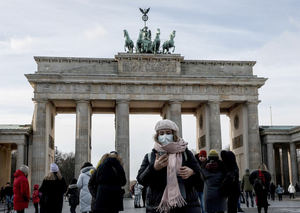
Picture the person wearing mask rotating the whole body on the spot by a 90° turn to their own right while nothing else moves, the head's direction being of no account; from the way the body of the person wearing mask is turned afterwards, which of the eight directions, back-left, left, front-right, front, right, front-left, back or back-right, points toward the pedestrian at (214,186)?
right

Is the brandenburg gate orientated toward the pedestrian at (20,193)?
yes

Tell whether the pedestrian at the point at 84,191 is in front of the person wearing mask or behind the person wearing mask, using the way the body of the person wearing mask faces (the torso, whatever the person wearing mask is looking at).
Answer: behind

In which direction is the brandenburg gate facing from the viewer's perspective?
toward the camera

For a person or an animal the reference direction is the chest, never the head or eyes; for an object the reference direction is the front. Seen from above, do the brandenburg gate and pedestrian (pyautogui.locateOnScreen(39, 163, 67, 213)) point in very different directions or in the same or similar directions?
very different directions

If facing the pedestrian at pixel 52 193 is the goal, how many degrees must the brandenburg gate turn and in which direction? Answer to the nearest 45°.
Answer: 0° — it already faces them

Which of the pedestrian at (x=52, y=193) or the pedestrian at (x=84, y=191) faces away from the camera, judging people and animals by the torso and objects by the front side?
the pedestrian at (x=52, y=193)
